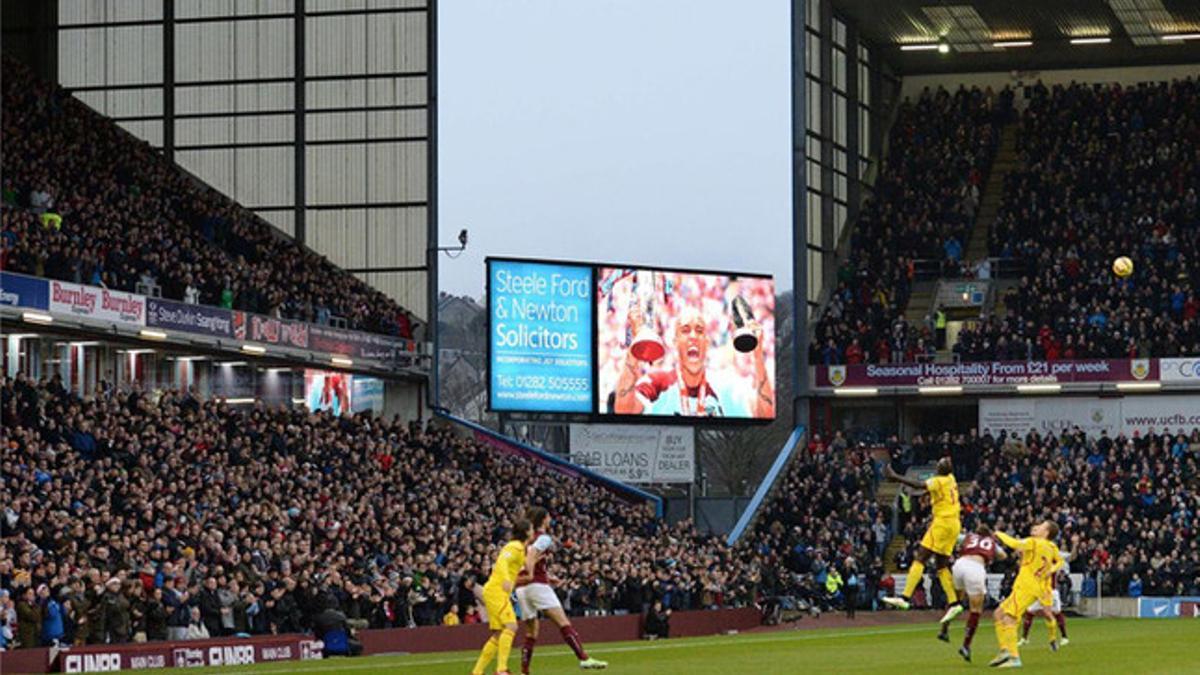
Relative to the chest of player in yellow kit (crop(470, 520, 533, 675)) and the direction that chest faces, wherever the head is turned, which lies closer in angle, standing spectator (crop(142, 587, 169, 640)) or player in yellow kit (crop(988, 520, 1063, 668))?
the player in yellow kit

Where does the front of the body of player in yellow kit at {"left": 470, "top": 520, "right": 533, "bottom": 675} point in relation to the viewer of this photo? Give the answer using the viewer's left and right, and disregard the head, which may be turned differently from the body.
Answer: facing to the right of the viewer

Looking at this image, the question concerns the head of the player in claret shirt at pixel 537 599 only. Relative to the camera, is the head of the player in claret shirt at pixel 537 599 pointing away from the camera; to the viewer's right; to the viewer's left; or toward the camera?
to the viewer's right

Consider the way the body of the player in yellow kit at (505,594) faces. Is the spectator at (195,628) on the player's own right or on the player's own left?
on the player's own left

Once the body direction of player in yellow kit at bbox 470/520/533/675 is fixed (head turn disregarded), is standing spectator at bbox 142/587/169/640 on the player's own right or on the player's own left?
on the player's own left

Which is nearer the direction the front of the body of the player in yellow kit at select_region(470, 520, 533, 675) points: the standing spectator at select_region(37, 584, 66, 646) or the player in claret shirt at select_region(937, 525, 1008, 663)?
the player in claret shirt

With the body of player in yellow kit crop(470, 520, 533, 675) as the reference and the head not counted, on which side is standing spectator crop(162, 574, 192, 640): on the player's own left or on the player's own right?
on the player's own left

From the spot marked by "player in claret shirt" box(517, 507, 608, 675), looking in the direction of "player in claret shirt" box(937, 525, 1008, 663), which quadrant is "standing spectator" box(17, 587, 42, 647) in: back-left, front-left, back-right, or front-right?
back-left
